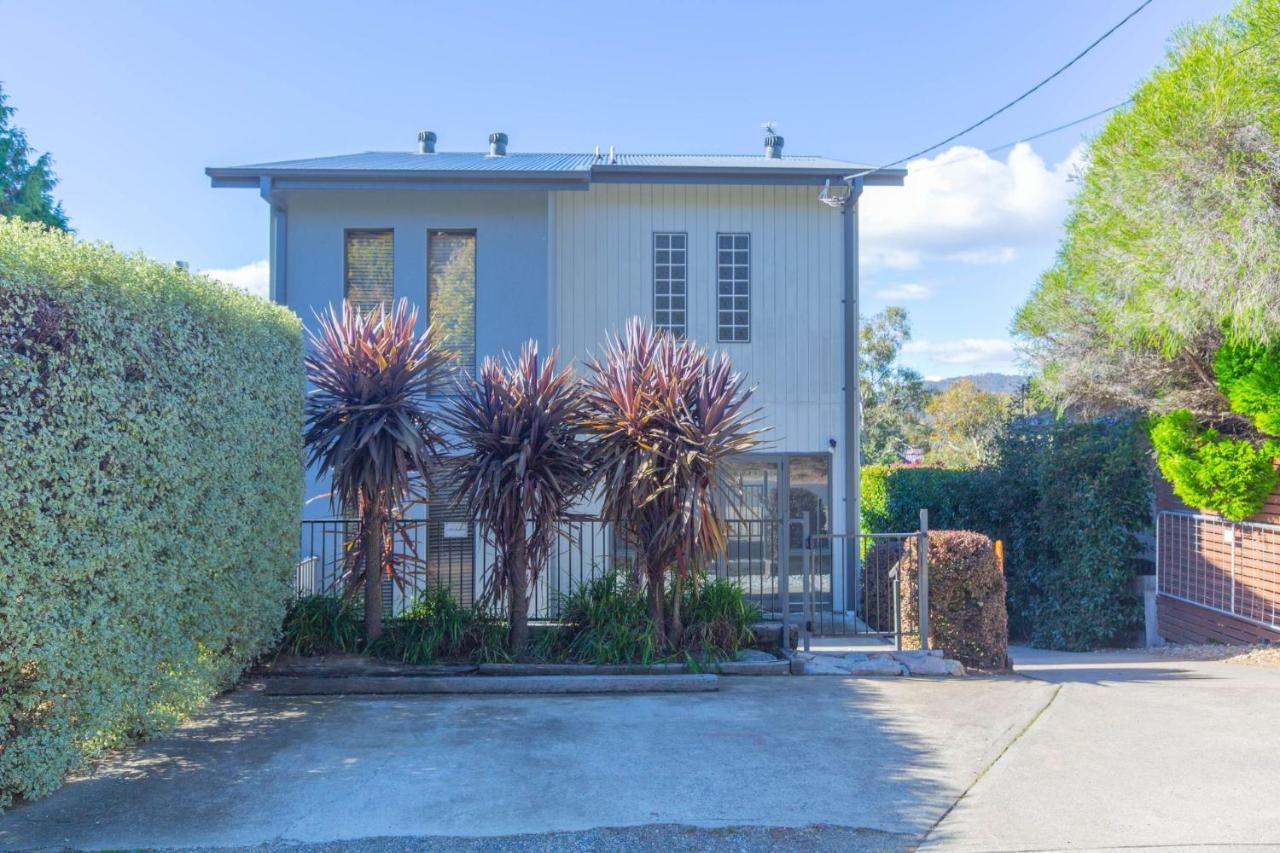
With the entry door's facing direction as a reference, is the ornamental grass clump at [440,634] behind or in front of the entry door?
in front

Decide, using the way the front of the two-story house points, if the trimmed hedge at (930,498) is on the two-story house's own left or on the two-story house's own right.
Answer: on the two-story house's own left

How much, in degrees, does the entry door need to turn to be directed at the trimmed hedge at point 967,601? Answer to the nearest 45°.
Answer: approximately 45° to its left

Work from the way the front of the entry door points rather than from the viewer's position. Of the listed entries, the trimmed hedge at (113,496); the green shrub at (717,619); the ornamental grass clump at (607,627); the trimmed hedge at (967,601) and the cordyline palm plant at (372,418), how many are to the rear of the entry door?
0

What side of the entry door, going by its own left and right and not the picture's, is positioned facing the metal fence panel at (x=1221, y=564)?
left

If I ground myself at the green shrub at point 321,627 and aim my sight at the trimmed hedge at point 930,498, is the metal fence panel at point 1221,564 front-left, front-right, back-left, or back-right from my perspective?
front-right

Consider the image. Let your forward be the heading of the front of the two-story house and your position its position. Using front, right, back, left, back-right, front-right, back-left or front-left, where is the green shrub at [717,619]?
front

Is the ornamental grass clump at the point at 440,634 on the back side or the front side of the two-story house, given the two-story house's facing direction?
on the front side

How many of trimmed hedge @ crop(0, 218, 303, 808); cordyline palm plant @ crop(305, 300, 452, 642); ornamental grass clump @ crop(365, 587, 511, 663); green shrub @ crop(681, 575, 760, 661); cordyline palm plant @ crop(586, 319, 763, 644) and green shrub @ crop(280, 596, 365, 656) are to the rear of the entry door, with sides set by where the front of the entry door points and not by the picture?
0

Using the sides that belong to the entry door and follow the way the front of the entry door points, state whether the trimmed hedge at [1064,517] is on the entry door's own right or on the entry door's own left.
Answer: on the entry door's own left

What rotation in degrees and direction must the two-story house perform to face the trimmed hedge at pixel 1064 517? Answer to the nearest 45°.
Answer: approximately 90° to its left

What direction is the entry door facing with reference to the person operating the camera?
facing the viewer

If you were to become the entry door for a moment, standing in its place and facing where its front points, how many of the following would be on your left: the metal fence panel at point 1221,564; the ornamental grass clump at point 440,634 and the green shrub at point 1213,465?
2
